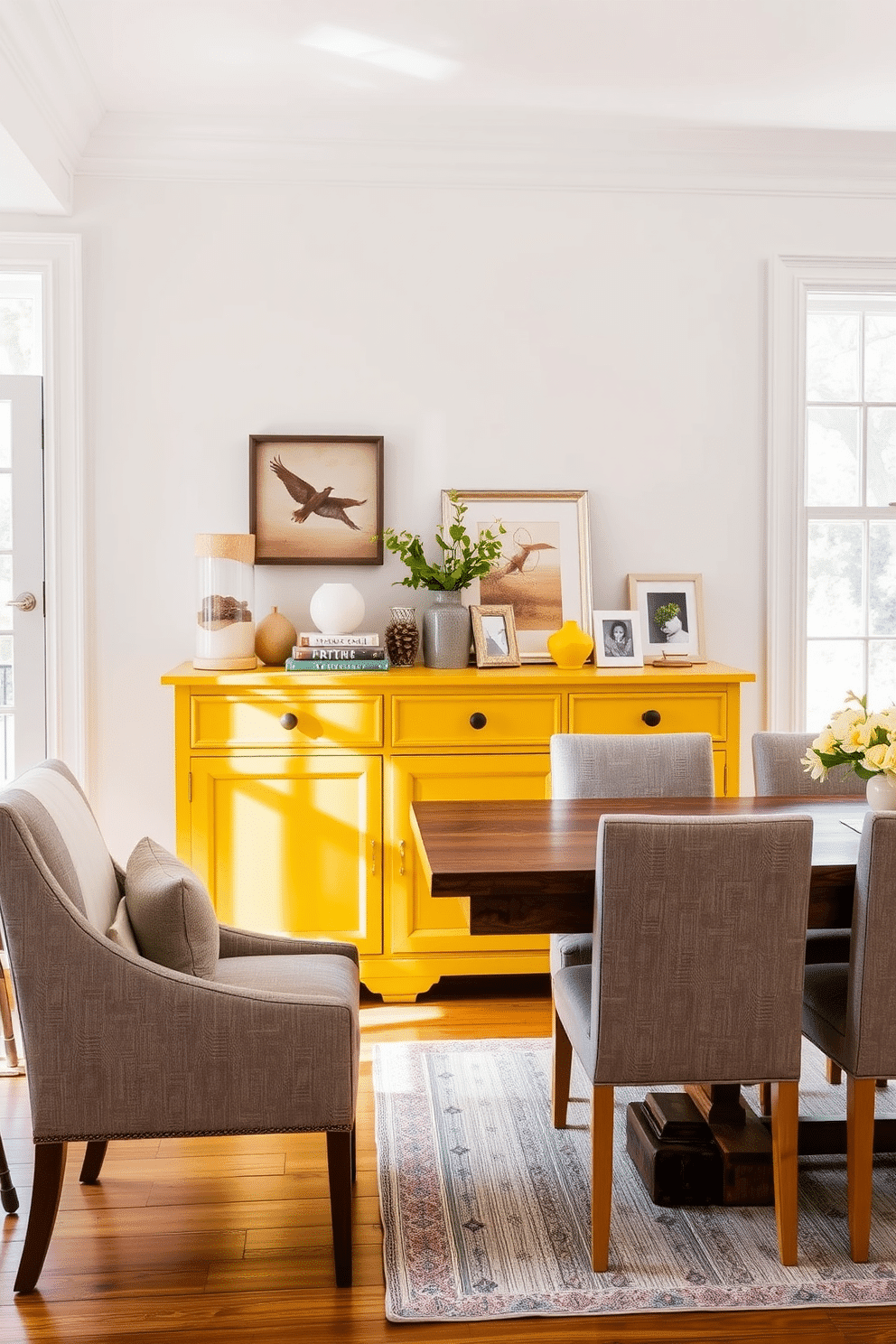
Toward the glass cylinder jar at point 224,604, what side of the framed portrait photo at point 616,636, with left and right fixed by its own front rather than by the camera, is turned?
right

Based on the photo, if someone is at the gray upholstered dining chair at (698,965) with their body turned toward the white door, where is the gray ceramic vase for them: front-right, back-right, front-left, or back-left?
front-right

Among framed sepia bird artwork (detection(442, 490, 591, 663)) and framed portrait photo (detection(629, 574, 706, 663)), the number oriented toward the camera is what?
2

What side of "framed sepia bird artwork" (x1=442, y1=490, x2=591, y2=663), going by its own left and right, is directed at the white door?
right

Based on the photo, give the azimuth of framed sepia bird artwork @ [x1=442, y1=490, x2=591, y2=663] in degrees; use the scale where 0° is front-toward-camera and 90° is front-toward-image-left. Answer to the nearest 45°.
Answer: approximately 0°

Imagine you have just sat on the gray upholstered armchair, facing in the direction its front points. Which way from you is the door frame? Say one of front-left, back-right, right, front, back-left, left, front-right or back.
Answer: left

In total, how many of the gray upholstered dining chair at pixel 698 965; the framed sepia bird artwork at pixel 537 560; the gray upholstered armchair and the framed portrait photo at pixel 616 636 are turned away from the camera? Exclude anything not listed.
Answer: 1

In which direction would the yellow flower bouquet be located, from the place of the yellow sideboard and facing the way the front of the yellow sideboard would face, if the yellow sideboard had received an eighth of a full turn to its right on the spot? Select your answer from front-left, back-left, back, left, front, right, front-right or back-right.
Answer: left

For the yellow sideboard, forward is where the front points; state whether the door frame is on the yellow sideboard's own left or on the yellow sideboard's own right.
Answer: on the yellow sideboard's own right

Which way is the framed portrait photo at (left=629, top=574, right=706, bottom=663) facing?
toward the camera

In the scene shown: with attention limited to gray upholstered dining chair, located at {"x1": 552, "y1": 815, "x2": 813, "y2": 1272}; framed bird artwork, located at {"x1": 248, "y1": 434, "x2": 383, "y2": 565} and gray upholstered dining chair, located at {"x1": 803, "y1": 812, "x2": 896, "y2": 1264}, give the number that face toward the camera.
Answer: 1

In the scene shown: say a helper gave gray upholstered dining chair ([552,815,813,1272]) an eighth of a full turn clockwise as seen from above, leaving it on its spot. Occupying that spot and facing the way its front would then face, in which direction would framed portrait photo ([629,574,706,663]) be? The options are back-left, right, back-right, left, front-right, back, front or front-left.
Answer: front-left

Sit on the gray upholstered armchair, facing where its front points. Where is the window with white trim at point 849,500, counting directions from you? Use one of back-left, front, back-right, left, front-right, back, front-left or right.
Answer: front-left

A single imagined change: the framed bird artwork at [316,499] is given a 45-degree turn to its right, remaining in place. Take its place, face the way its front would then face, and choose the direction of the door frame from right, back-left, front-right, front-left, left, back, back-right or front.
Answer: front-right

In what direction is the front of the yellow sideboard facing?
toward the camera

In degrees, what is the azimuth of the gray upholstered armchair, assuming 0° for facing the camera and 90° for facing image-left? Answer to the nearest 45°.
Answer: approximately 270°

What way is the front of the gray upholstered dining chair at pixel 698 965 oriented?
away from the camera

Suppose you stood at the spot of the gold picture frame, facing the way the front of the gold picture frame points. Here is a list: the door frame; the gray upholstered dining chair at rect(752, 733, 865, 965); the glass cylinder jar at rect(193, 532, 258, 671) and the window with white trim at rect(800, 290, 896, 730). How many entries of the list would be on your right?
2
